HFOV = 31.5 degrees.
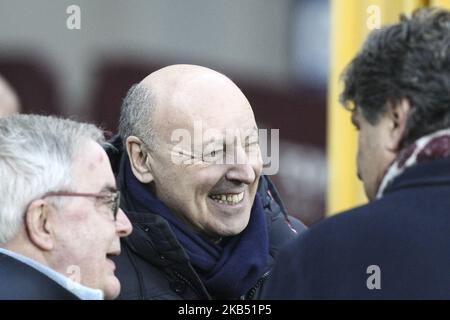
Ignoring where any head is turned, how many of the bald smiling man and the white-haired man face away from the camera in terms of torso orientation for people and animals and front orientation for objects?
0

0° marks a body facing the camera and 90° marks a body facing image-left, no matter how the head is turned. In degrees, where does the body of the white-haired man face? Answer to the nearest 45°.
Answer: approximately 270°

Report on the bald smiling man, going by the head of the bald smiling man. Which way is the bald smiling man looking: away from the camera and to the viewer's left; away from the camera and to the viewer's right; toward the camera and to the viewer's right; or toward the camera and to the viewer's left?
toward the camera and to the viewer's right

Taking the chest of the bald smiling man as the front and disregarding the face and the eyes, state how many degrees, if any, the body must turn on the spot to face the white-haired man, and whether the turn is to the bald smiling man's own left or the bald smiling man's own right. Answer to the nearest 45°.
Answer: approximately 90° to the bald smiling man's own right

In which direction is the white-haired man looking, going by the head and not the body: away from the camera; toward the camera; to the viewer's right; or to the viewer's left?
to the viewer's right

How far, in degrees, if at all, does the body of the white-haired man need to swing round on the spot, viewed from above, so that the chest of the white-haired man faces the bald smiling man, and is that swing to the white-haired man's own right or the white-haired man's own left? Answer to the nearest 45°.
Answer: approximately 45° to the white-haired man's own left

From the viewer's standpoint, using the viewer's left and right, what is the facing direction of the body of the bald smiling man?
facing the viewer and to the right of the viewer
